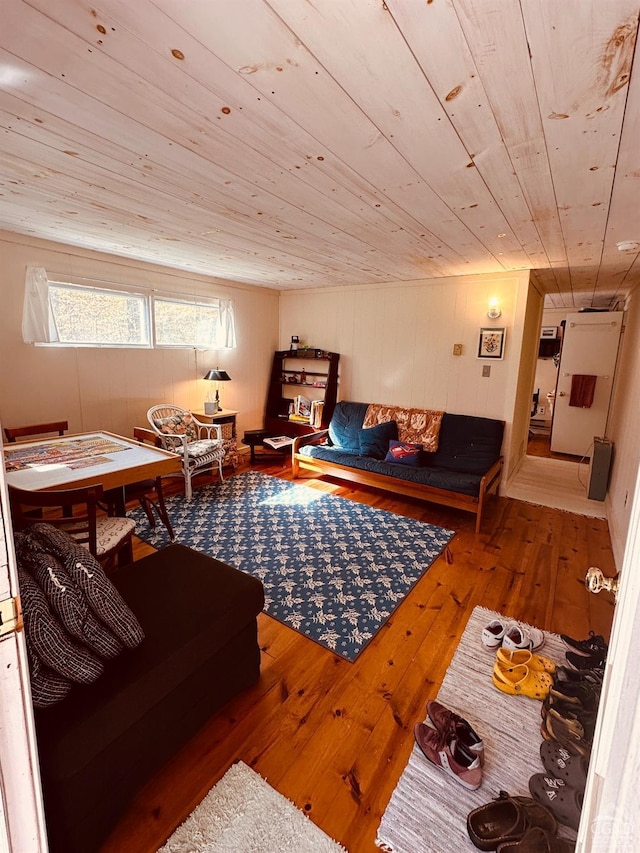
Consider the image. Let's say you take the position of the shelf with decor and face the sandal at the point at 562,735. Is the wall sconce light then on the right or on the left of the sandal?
left

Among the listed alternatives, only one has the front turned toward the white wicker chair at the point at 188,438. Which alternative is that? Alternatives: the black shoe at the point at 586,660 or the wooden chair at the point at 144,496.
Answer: the black shoe

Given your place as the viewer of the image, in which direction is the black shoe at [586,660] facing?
facing to the left of the viewer

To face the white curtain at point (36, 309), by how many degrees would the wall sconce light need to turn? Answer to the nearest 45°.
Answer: approximately 45° to its right

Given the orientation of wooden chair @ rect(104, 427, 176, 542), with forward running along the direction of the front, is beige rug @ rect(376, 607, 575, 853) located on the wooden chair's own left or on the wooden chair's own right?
on the wooden chair's own left

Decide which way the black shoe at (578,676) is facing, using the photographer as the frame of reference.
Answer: facing to the left of the viewer

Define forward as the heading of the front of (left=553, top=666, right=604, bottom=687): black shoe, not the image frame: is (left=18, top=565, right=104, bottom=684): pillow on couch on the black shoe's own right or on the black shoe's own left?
on the black shoe's own left

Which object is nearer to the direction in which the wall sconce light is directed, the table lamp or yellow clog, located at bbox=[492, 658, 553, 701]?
the yellow clog

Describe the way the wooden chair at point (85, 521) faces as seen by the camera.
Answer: facing away from the viewer and to the right of the viewer

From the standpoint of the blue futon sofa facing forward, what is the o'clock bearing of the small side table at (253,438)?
The small side table is roughly at 2 o'clock from the blue futon sofa.

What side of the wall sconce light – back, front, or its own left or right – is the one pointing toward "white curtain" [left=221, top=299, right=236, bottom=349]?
right

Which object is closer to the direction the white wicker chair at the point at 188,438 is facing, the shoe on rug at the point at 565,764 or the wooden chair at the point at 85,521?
the shoe on rug

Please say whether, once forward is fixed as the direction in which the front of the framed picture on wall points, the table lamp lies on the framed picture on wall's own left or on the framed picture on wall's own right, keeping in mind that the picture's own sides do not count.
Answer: on the framed picture on wall's own right
